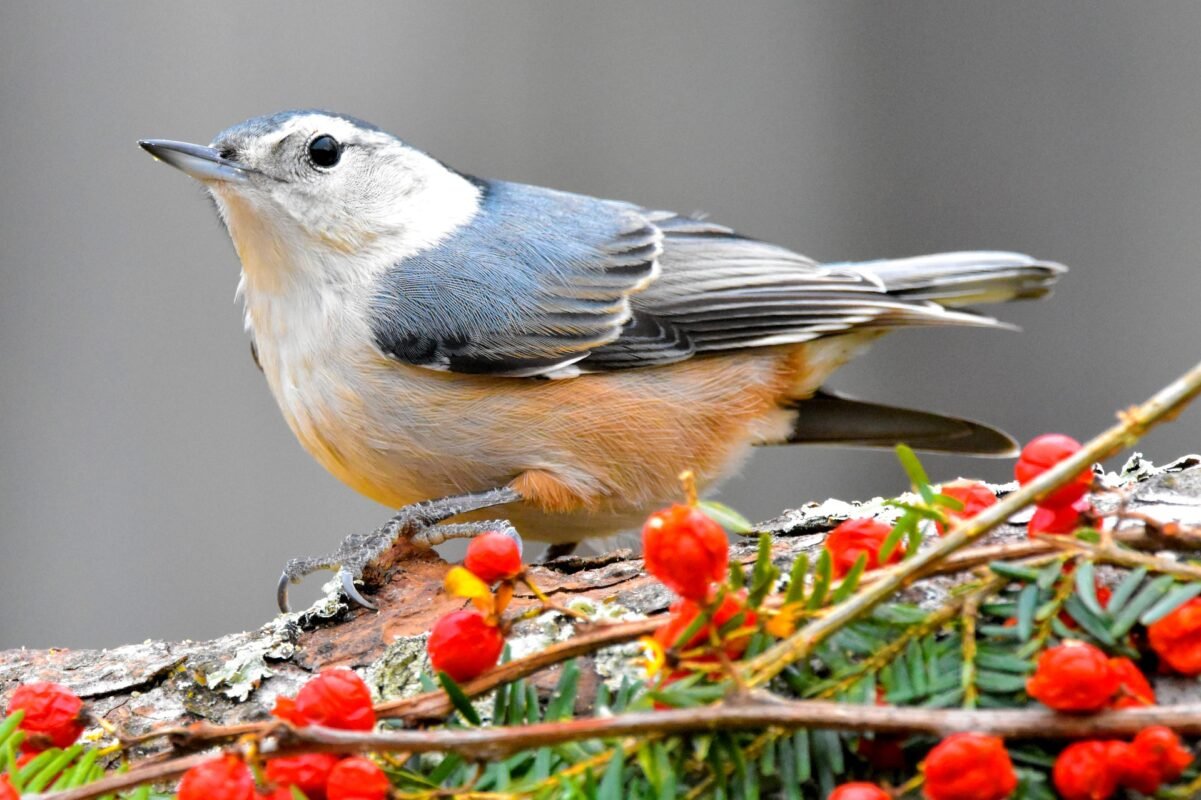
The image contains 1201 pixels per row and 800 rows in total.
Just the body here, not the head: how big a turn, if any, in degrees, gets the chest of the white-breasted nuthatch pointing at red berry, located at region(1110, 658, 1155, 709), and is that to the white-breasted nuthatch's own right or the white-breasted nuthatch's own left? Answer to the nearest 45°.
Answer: approximately 90° to the white-breasted nuthatch's own left

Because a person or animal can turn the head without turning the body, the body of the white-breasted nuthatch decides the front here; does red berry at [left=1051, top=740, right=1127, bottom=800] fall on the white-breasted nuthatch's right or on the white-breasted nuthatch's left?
on the white-breasted nuthatch's left

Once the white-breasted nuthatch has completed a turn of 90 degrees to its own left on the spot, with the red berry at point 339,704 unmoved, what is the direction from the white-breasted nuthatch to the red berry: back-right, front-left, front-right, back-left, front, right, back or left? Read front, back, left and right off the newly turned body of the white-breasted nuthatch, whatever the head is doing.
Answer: front

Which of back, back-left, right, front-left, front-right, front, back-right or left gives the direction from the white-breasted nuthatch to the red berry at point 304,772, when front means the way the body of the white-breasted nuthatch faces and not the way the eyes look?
left

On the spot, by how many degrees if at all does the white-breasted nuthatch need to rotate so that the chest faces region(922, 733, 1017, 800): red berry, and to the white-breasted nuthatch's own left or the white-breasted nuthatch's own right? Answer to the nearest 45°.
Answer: approximately 90° to the white-breasted nuthatch's own left

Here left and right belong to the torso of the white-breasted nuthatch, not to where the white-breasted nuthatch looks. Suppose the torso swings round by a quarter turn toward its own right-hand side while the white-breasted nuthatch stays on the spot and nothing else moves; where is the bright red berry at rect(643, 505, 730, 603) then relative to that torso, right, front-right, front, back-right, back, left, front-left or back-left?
back

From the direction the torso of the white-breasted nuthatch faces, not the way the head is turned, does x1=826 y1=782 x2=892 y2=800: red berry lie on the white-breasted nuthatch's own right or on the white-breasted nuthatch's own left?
on the white-breasted nuthatch's own left

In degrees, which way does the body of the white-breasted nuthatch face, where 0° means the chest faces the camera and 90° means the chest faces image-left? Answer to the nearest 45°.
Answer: approximately 90°

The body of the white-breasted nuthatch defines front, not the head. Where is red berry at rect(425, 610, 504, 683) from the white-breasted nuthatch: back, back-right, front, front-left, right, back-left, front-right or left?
left

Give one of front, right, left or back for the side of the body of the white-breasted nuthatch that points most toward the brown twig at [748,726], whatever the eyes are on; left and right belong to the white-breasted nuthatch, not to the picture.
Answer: left
